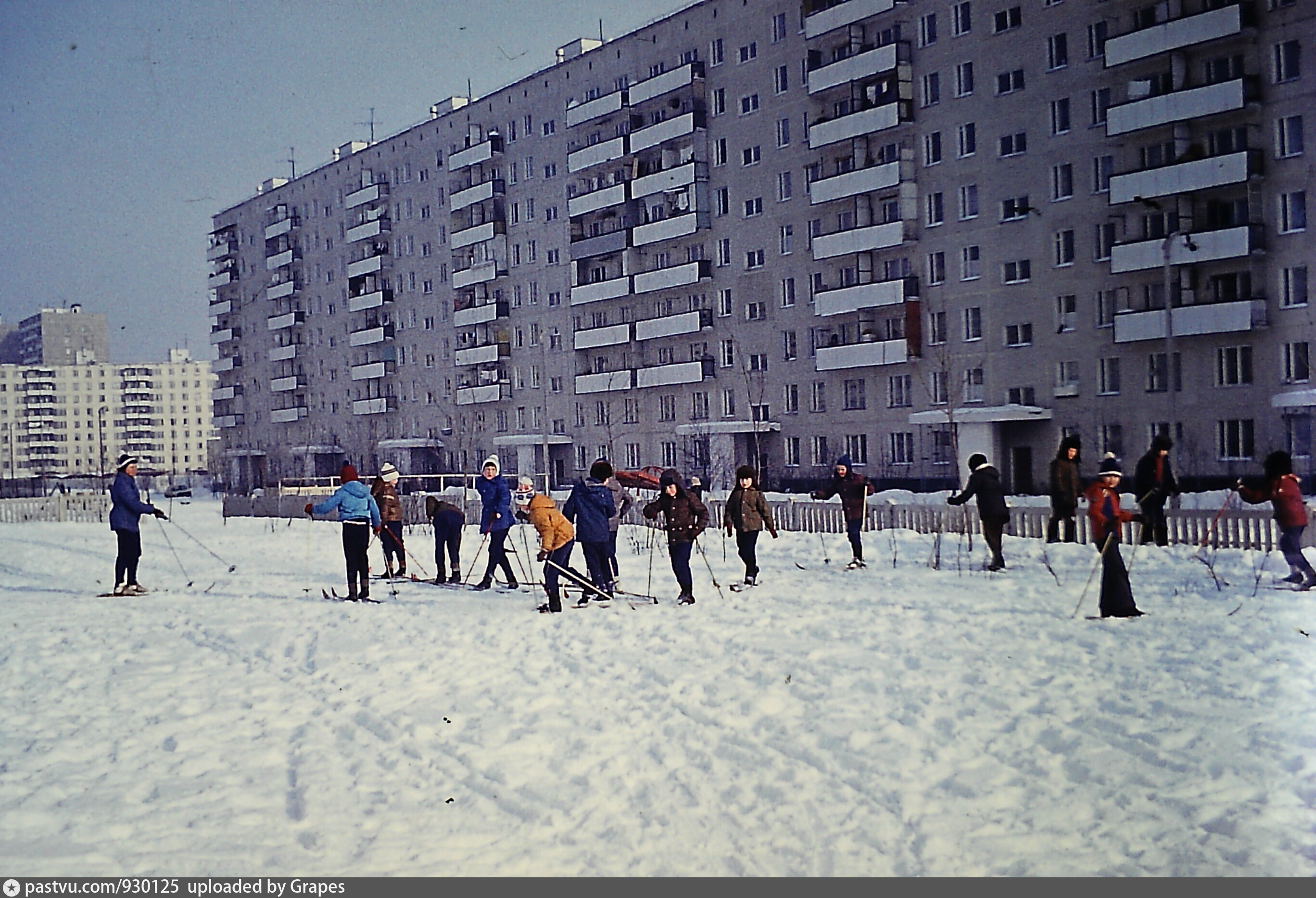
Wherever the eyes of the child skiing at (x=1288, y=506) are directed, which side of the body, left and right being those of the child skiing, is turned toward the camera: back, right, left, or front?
left

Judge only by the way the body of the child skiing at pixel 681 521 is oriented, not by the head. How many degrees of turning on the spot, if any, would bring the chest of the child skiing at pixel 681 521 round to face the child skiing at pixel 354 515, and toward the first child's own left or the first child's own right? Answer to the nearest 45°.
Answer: approximately 45° to the first child's own right

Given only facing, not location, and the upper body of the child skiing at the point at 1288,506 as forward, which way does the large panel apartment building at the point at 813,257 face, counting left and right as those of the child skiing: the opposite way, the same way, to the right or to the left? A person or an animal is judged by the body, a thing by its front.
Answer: to the left

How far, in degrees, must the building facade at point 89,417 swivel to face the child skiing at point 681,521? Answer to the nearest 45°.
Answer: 0° — it already faces them

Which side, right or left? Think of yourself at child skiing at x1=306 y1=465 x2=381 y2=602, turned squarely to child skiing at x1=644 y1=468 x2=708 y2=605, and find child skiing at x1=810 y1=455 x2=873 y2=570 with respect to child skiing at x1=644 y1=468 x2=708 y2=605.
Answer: left

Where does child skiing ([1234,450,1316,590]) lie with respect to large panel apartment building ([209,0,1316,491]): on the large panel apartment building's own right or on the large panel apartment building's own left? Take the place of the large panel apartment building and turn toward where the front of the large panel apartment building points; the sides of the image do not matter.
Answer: on the large panel apartment building's own left

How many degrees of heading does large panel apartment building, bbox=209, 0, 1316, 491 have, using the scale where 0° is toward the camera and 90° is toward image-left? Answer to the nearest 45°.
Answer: approximately 45°

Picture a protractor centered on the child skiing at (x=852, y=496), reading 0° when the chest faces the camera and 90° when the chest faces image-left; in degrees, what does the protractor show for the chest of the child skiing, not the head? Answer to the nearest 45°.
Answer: approximately 45°

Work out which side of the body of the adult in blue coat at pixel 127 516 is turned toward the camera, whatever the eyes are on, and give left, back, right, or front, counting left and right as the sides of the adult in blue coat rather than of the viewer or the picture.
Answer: right

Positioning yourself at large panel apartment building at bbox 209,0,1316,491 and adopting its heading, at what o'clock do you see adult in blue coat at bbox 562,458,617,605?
The adult in blue coat is roughly at 11 o'clock from the large panel apartment building.

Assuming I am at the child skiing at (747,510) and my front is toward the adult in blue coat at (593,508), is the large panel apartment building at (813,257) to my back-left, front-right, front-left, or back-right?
back-right

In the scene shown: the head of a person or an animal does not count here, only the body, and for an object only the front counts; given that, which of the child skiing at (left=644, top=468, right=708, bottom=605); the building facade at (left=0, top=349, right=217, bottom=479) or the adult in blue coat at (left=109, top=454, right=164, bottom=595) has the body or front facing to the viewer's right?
the adult in blue coat
